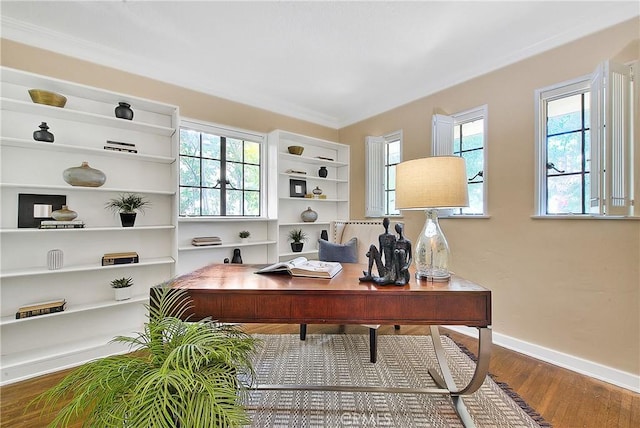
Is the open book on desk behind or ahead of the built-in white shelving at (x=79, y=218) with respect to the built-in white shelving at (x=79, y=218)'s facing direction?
ahead

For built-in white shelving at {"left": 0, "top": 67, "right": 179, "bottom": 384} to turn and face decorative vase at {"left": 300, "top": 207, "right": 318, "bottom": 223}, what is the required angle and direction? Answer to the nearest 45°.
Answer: approximately 45° to its left

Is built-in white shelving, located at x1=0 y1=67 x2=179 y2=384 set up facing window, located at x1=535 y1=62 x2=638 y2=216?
yes

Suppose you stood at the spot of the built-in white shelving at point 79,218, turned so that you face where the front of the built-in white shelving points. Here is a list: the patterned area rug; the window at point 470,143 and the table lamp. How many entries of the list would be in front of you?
3

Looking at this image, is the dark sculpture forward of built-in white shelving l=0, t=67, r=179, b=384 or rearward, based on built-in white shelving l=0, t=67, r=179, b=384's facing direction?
forward

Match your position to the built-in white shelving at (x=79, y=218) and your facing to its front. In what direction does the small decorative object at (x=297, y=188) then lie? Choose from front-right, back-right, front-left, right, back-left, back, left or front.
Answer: front-left

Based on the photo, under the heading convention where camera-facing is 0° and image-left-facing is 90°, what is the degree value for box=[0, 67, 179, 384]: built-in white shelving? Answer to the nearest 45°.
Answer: approximately 315°

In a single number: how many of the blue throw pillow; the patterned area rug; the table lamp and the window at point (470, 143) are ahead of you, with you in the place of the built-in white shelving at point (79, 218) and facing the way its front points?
4

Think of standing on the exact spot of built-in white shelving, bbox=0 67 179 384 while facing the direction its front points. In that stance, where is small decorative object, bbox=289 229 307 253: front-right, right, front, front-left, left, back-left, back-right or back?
front-left

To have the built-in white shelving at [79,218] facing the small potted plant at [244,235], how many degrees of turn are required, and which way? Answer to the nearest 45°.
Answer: approximately 45° to its left
